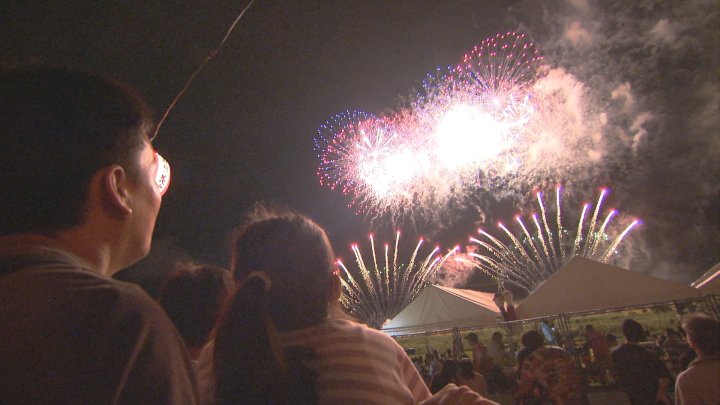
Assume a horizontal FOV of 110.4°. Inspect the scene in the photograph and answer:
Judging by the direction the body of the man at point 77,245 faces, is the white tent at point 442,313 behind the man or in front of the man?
in front

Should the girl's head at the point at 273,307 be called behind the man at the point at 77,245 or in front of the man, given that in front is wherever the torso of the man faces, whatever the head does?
in front

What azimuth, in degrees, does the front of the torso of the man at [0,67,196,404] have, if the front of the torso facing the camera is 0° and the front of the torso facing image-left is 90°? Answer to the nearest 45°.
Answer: approximately 225°
